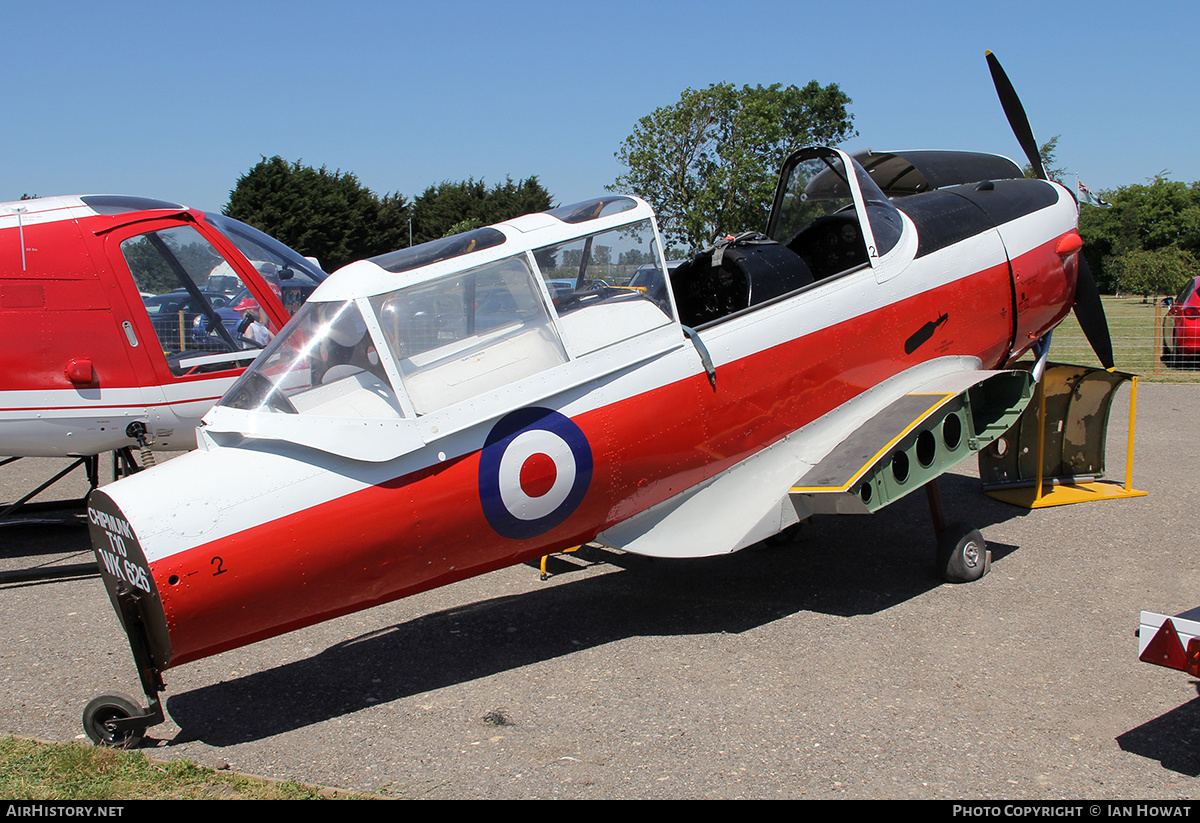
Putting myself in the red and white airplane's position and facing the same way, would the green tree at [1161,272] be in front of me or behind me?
in front

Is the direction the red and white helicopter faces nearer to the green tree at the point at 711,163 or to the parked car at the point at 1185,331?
the parked car

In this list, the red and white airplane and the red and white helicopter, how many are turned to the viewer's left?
0

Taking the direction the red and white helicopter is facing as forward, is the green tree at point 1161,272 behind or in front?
in front

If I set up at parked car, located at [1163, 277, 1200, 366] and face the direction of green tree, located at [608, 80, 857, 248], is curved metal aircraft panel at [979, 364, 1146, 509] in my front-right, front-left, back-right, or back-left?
back-left

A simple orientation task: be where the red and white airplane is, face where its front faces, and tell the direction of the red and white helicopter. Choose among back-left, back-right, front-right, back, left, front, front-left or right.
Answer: left

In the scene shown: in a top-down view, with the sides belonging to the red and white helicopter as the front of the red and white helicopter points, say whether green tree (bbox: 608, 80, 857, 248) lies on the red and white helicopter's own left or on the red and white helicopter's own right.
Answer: on the red and white helicopter's own left

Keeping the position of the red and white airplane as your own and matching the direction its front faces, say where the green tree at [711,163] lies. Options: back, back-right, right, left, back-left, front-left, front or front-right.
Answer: front-left

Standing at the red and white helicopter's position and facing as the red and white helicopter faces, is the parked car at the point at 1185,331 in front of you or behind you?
in front

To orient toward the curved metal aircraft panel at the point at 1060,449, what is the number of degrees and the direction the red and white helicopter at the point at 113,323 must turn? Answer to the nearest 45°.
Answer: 0° — it already faces it

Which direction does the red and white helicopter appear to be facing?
to the viewer's right

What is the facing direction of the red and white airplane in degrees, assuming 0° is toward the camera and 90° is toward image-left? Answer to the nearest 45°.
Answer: approximately 225°
